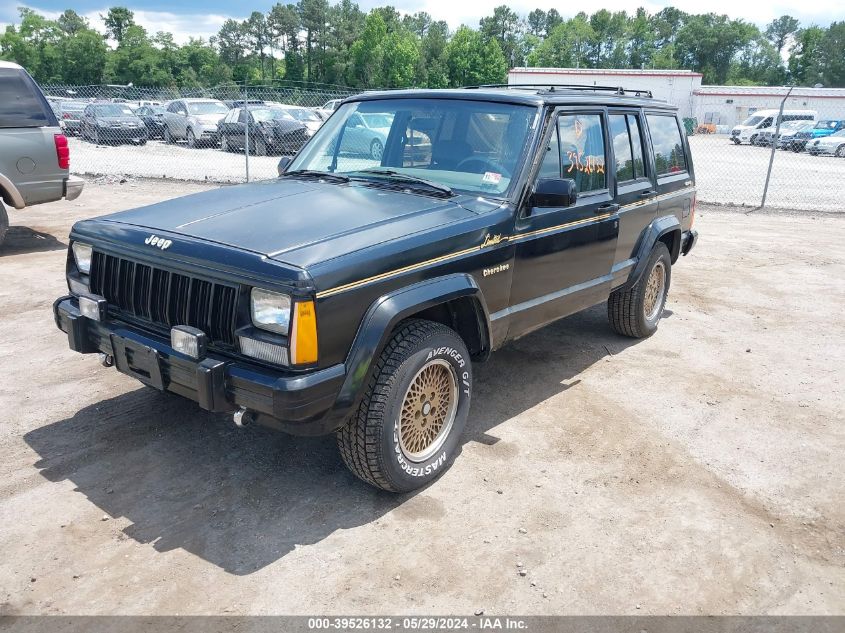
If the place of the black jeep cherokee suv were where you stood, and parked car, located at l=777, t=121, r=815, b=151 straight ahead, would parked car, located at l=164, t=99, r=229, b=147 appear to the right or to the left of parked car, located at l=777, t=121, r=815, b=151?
left

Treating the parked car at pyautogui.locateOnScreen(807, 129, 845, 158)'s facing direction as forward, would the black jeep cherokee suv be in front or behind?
in front

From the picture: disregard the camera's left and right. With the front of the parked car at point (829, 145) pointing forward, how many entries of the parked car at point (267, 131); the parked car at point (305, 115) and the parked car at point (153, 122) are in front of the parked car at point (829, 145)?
3

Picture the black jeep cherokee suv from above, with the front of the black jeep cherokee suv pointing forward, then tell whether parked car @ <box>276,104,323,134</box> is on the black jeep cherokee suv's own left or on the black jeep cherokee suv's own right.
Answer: on the black jeep cherokee suv's own right

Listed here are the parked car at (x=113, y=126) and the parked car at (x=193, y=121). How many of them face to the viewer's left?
0

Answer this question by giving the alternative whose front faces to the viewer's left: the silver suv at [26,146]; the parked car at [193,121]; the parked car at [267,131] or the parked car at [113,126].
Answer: the silver suv

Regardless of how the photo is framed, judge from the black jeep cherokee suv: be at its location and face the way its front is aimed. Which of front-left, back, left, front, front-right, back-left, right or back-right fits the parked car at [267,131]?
back-right

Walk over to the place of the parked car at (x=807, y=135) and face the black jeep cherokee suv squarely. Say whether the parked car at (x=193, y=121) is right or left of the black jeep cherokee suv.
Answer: right

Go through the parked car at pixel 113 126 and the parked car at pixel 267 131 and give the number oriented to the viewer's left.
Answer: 0

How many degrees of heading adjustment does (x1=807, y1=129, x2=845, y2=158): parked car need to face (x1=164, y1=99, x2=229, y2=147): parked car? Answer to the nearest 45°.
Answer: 0° — it already faces it

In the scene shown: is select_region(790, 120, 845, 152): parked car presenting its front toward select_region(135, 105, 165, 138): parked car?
yes

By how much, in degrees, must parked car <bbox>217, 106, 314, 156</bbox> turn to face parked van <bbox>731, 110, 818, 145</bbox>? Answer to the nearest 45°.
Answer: approximately 90° to its left
